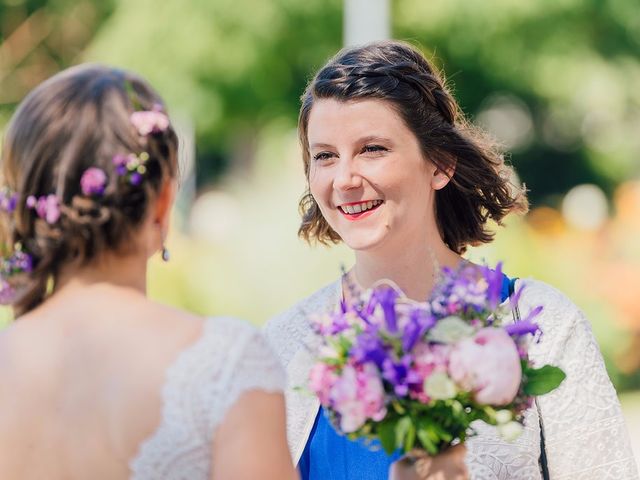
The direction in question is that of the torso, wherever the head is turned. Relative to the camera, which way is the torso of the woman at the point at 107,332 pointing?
away from the camera

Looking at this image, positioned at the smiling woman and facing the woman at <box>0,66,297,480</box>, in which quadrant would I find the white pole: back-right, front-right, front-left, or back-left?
back-right

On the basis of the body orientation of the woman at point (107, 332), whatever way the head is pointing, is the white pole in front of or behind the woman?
in front

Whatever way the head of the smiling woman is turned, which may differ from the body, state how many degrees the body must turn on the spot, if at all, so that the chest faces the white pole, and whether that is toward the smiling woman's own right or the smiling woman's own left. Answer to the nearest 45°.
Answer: approximately 135° to the smiling woman's own right

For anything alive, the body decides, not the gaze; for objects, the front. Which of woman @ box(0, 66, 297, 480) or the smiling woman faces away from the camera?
the woman

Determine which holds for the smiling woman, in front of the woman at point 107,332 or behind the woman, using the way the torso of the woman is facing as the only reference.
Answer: in front

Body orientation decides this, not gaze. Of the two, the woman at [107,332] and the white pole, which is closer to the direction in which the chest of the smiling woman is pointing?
the woman

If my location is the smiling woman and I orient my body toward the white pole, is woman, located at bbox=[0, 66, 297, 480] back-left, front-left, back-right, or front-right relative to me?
back-left

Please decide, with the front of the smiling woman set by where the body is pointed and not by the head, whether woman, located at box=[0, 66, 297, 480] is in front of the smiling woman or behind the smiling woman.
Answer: in front
